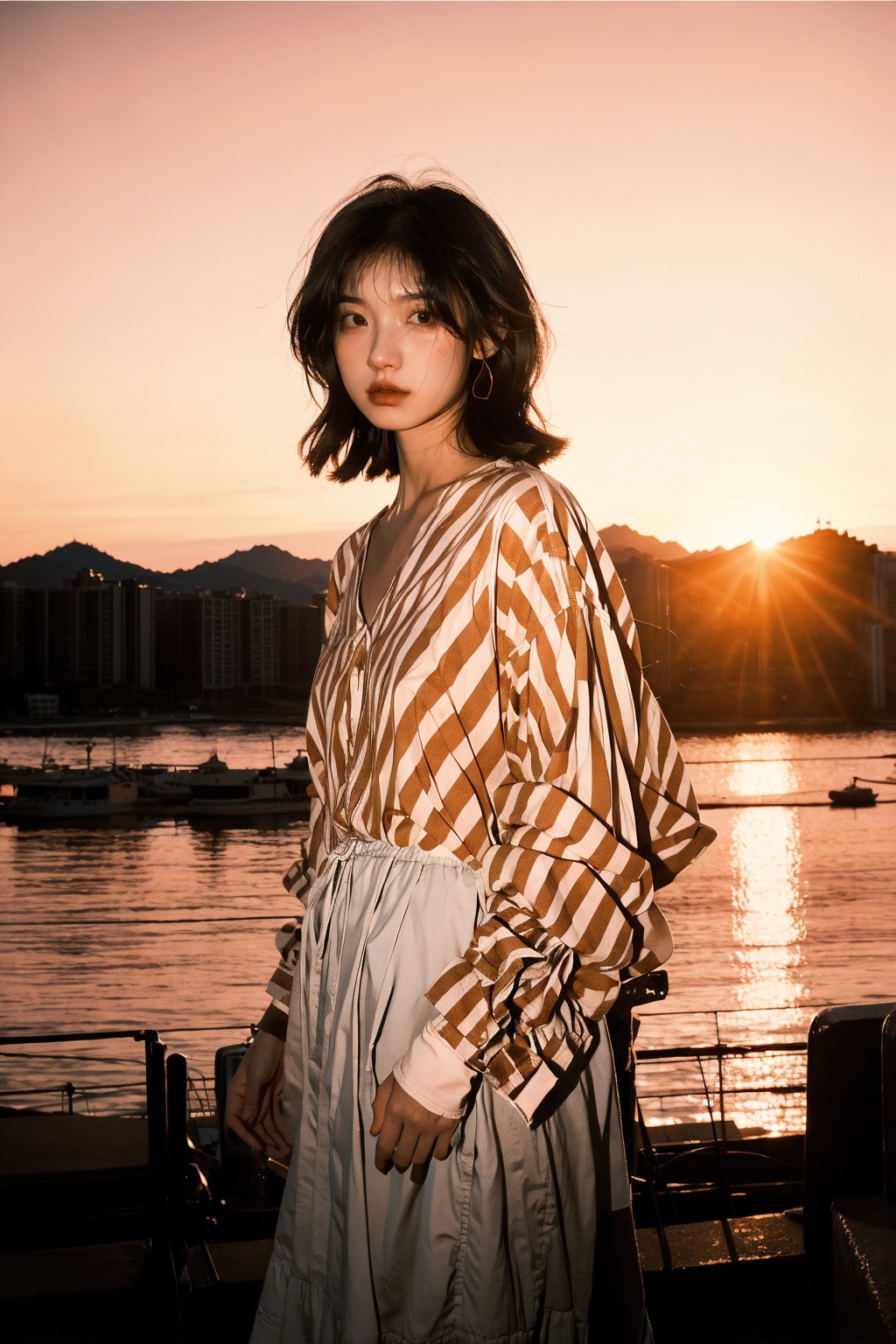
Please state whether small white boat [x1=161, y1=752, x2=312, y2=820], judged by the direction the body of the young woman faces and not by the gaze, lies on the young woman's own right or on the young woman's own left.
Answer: on the young woman's own right

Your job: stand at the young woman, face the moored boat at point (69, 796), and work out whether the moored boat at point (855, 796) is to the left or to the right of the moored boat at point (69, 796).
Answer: right

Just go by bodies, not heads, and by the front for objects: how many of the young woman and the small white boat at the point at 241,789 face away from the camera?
0

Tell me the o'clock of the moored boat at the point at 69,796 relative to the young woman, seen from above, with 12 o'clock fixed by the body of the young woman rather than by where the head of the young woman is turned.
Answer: The moored boat is roughly at 4 o'clock from the young woman.

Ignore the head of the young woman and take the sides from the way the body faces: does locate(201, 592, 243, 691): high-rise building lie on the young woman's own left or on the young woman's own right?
on the young woman's own right
